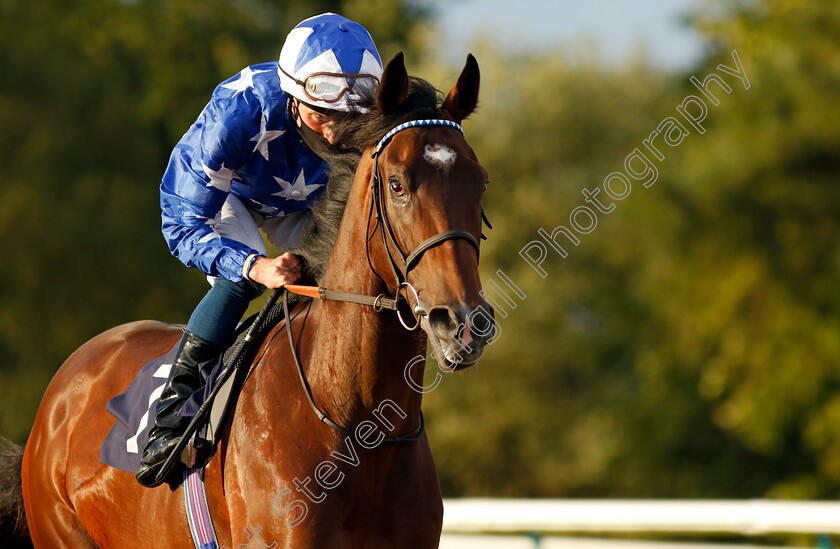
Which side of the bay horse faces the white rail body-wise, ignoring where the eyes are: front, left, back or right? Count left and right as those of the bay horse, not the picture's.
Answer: left

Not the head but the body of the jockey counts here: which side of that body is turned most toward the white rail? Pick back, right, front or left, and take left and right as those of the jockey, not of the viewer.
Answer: left

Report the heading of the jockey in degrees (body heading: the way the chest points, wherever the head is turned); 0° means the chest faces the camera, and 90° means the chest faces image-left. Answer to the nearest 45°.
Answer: approximately 315°
